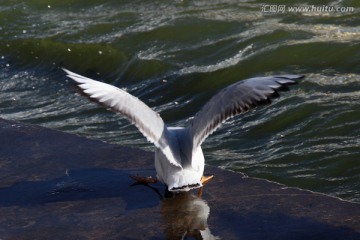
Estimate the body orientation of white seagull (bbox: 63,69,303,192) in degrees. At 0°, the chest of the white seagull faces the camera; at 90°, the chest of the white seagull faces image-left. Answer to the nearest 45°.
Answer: approximately 180°
